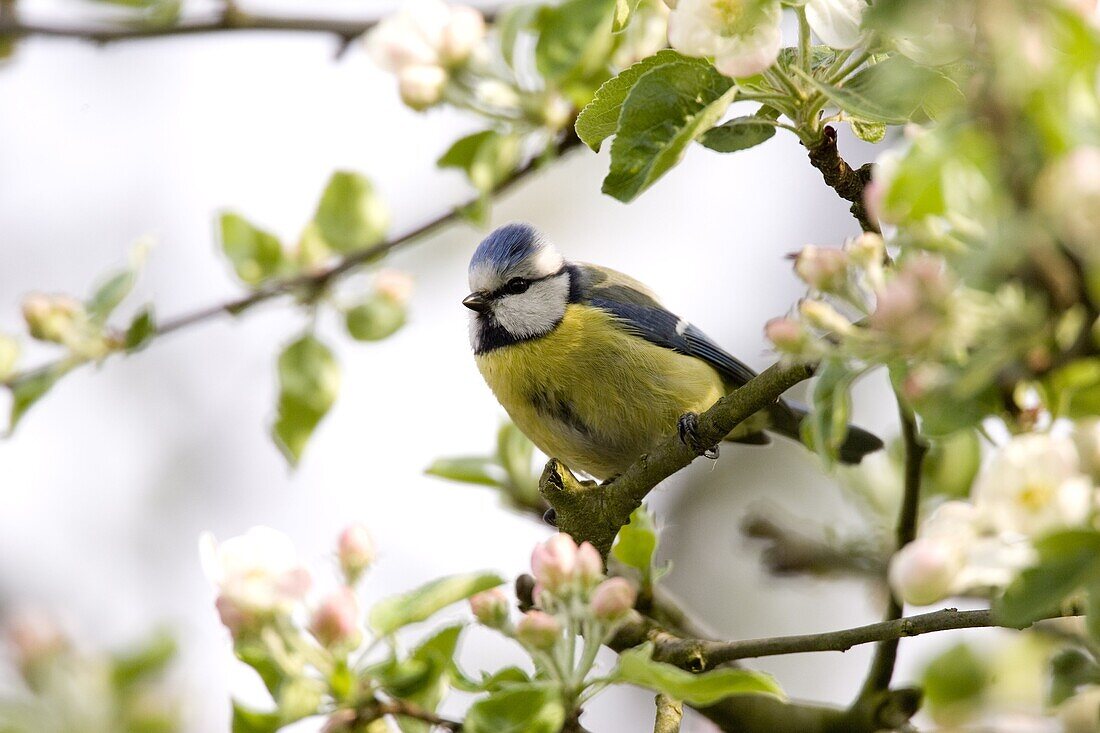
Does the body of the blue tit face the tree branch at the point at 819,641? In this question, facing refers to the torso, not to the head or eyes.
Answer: no

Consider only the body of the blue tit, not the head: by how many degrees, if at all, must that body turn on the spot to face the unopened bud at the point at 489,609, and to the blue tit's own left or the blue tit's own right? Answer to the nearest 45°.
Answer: approximately 45° to the blue tit's own left

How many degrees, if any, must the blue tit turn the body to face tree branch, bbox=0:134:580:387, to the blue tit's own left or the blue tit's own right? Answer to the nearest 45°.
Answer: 0° — it already faces it

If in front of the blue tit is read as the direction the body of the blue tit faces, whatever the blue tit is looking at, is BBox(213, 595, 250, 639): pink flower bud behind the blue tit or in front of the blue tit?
in front

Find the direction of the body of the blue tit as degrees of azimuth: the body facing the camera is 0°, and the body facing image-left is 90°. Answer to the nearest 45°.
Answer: approximately 45°

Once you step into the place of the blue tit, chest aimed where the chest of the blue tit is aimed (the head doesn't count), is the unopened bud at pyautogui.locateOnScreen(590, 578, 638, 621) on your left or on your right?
on your left

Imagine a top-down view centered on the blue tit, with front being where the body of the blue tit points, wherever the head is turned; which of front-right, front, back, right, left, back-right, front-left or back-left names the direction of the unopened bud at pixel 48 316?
front
